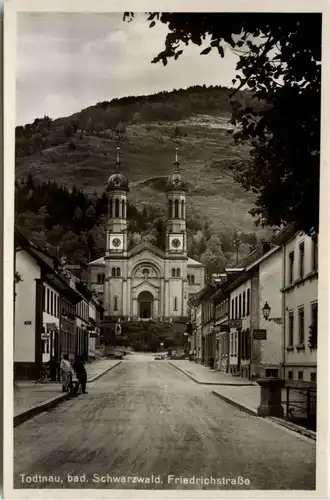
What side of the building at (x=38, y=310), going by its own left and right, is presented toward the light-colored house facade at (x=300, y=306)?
front

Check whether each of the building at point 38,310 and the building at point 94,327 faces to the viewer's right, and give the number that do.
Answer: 2

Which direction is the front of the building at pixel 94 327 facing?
to the viewer's right

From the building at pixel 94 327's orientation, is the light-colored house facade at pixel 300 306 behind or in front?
in front

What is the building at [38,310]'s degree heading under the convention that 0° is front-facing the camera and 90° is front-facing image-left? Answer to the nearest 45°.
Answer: approximately 270°
